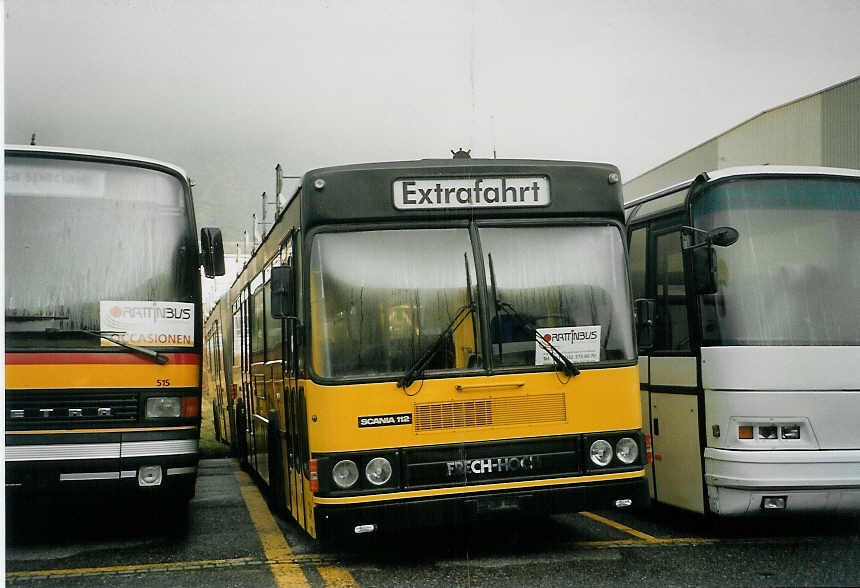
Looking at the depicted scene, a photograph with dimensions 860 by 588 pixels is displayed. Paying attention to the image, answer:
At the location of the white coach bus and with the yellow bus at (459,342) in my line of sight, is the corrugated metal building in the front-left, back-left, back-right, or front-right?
back-right

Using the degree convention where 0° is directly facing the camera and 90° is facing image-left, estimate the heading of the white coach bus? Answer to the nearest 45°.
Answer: approximately 315°

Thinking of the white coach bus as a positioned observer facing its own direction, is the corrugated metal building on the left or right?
on its left

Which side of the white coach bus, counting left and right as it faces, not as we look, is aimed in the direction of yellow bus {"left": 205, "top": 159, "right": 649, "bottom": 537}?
right

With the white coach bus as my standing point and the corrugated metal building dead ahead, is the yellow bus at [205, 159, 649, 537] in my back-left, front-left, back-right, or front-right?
back-left
